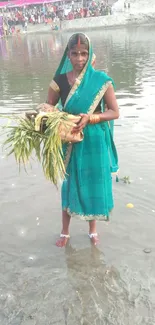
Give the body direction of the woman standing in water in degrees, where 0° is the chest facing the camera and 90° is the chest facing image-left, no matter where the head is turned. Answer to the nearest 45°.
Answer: approximately 0°
